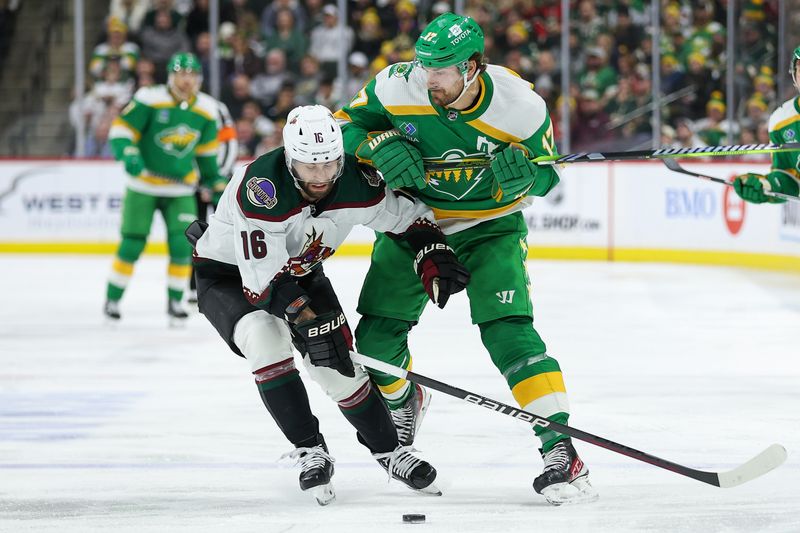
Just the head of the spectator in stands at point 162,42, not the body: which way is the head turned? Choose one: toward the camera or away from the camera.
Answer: toward the camera

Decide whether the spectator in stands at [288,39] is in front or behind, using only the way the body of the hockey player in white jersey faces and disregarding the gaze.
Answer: behind

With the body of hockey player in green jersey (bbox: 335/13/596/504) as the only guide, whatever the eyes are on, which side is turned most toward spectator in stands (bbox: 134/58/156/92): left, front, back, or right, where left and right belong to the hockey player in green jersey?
back

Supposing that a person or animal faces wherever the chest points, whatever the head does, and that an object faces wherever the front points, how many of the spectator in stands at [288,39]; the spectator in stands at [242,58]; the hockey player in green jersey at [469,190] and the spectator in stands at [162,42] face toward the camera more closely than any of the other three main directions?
4

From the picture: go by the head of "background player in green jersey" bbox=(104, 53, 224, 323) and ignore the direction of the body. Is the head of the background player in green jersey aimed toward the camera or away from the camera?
toward the camera

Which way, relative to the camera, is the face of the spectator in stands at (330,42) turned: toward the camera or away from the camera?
toward the camera

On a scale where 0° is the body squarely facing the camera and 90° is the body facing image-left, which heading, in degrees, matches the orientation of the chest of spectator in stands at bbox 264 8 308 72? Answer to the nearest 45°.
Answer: approximately 0°

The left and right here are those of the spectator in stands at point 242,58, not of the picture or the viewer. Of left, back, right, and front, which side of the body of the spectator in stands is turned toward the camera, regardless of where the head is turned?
front

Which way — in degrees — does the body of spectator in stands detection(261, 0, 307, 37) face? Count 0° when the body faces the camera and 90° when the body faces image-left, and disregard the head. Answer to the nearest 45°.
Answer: approximately 0°

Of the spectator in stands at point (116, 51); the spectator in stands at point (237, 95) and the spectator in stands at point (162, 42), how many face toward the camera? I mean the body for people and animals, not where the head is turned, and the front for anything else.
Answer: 3

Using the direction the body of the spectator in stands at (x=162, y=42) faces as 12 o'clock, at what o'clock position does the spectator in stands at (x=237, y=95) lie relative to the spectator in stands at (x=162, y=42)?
the spectator in stands at (x=237, y=95) is roughly at 10 o'clock from the spectator in stands at (x=162, y=42).

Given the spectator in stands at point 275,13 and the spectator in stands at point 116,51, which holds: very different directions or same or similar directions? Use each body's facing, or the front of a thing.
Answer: same or similar directions

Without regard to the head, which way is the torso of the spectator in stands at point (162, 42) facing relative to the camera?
toward the camera

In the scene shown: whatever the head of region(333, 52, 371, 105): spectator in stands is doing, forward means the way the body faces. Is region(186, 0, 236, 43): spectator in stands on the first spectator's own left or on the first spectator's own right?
on the first spectator's own right
